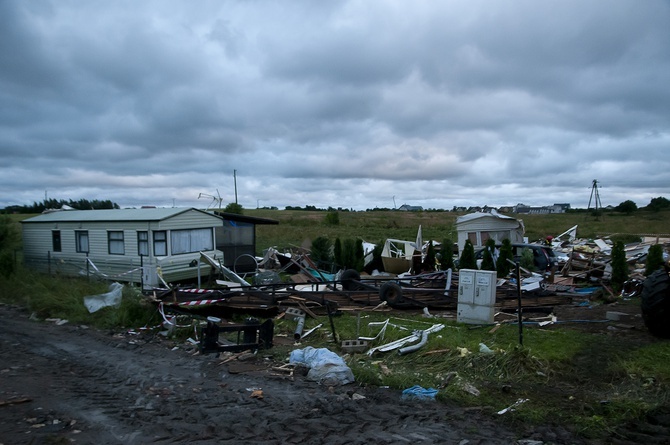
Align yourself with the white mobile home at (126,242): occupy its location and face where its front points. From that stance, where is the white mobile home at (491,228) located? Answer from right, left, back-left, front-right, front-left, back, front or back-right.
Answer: front-left

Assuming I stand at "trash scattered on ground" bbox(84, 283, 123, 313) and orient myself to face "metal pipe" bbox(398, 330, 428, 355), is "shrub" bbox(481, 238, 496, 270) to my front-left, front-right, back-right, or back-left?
front-left

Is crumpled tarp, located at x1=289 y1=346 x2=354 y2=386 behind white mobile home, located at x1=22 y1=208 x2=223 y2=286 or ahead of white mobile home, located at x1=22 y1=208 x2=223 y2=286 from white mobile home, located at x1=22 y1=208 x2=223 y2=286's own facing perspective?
ahead

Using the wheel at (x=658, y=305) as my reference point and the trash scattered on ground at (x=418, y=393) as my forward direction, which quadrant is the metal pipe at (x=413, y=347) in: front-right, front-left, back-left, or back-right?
front-right

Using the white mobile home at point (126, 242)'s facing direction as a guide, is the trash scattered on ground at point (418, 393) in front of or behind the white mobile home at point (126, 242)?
in front

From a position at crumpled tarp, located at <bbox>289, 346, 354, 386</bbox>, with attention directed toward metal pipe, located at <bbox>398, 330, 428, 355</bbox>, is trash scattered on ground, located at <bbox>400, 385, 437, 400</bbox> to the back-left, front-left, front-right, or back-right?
front-right

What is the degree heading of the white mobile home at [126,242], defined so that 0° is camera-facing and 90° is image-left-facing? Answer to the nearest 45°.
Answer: approximately 315°
